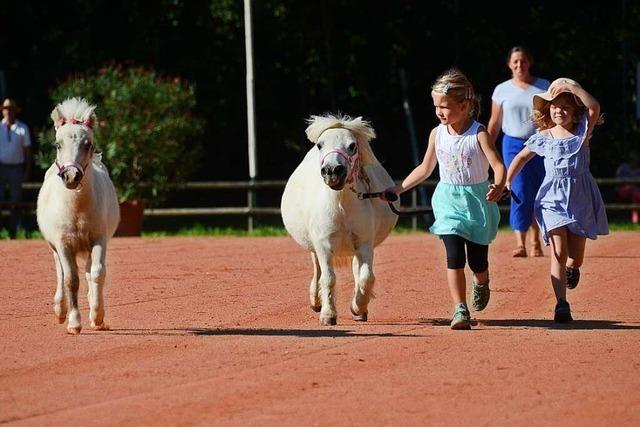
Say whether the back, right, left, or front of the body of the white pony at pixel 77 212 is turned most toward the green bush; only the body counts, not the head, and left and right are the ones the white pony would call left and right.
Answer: back

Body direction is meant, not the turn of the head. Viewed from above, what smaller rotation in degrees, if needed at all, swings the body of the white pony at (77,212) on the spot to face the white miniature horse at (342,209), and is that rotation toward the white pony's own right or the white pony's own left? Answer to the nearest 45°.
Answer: approximately 90° to the white pony's own left

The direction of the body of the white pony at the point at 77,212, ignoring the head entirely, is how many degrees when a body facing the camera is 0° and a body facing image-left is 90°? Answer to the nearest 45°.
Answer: approximately 0°

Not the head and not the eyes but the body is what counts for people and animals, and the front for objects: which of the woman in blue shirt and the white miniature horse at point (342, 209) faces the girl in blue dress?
the woman in blue shirt

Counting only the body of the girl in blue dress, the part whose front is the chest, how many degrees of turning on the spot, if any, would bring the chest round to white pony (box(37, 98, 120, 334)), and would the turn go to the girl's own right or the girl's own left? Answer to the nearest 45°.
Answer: approximately 90° to the girl's own right

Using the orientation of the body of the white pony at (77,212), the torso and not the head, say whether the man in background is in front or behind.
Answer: behind

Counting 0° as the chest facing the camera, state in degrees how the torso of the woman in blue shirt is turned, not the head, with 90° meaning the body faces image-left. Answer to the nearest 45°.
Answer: approximately 0°

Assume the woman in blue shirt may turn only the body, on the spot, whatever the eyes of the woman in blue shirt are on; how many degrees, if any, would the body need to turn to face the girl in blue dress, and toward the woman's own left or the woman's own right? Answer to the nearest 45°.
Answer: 0° — they already face them
